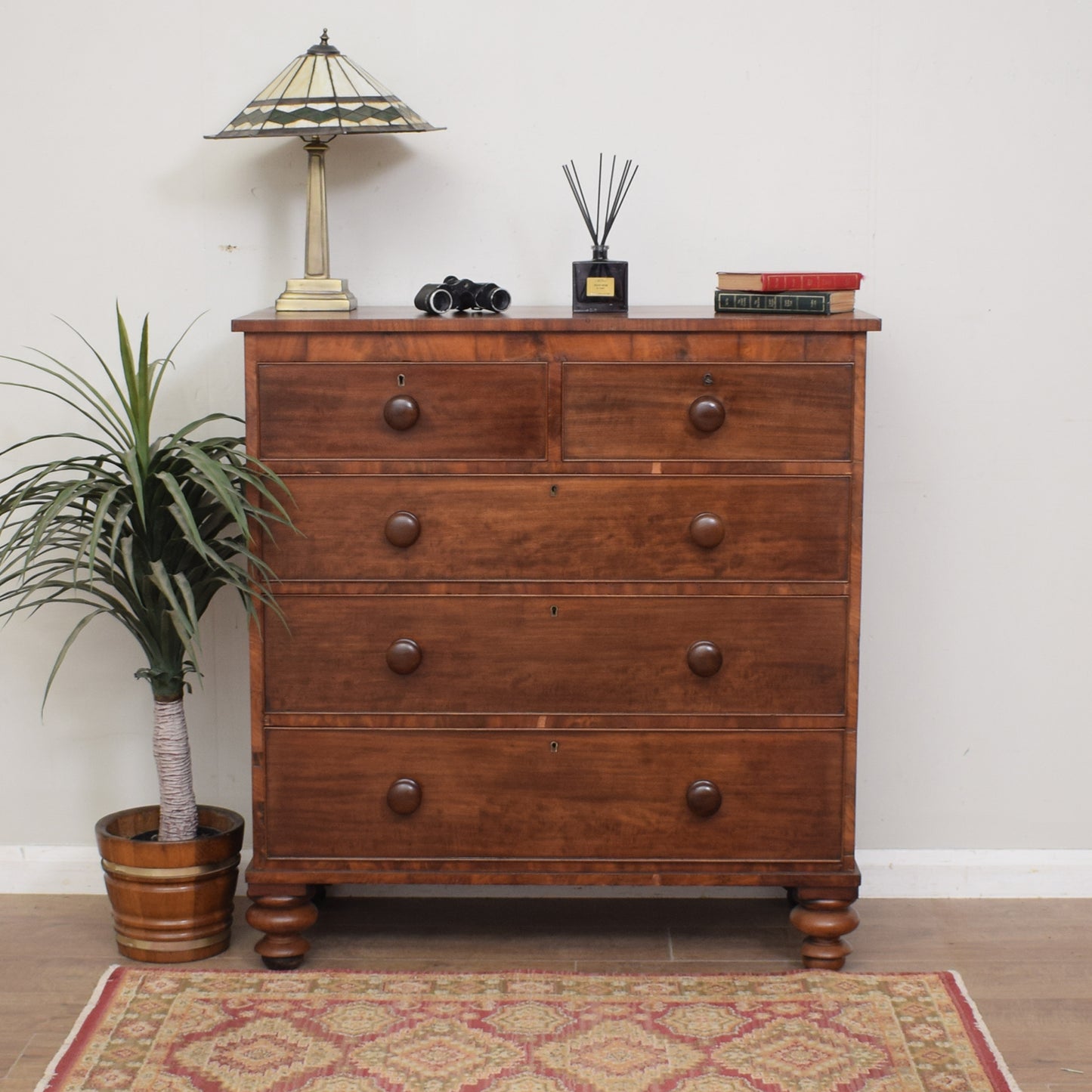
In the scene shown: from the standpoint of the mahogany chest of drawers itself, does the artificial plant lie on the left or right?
on its right

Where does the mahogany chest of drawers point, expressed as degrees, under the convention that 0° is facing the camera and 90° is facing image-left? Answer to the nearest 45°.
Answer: approximately 0°

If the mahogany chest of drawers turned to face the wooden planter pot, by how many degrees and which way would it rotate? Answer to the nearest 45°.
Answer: approximately 90° to its right
